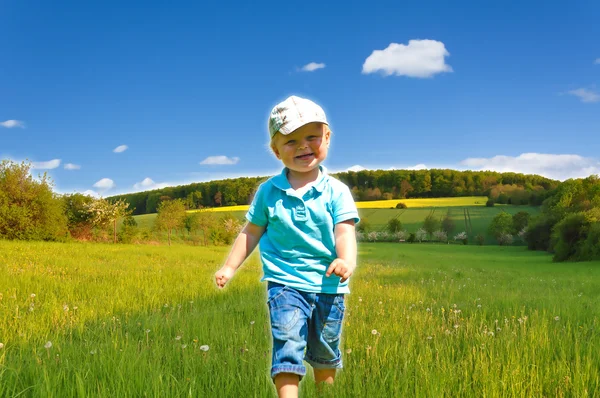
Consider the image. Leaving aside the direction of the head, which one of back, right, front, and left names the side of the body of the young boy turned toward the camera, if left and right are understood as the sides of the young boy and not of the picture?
front

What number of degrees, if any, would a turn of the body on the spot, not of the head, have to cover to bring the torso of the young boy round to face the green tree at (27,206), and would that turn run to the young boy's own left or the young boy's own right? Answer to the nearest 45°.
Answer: approximately 135° to the young boy's own right

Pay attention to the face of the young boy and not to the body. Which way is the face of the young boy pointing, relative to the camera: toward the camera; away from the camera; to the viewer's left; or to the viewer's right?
toward the camera
